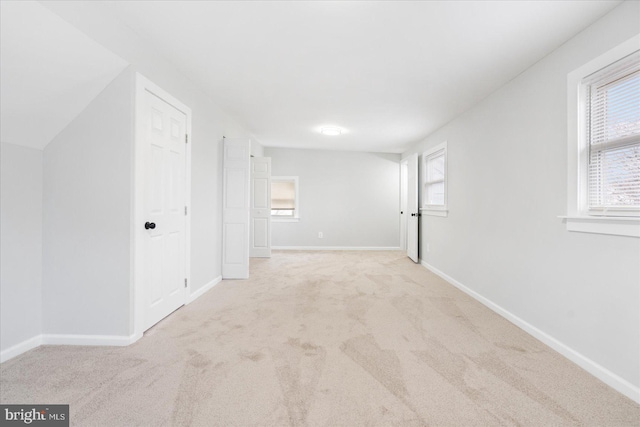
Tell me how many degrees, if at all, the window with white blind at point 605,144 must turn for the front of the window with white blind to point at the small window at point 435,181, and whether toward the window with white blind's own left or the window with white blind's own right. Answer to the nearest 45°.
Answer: approximately 90° to the window with white blind's own right

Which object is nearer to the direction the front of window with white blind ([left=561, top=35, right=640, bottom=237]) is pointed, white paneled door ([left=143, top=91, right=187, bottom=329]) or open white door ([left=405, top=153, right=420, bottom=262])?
the white paneled door

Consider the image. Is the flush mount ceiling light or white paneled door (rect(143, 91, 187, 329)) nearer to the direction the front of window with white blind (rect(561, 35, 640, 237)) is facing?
the white paneled door

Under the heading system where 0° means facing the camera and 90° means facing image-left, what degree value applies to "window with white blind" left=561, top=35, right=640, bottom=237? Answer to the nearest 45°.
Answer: approximately 45°

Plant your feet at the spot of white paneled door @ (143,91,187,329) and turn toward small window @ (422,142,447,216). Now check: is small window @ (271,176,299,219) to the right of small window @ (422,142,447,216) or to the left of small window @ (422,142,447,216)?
left

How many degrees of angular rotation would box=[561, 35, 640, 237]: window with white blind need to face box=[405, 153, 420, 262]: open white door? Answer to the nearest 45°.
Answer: approximately 90° to its right

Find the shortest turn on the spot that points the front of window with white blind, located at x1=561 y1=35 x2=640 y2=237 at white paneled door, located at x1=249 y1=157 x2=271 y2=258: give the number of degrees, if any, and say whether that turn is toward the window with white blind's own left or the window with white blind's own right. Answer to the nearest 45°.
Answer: approximately 45° to the window with white blind's own right

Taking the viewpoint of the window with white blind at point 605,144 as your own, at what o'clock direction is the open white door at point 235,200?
The open white door is roughly at 1 o'clock from the window with white blind.
